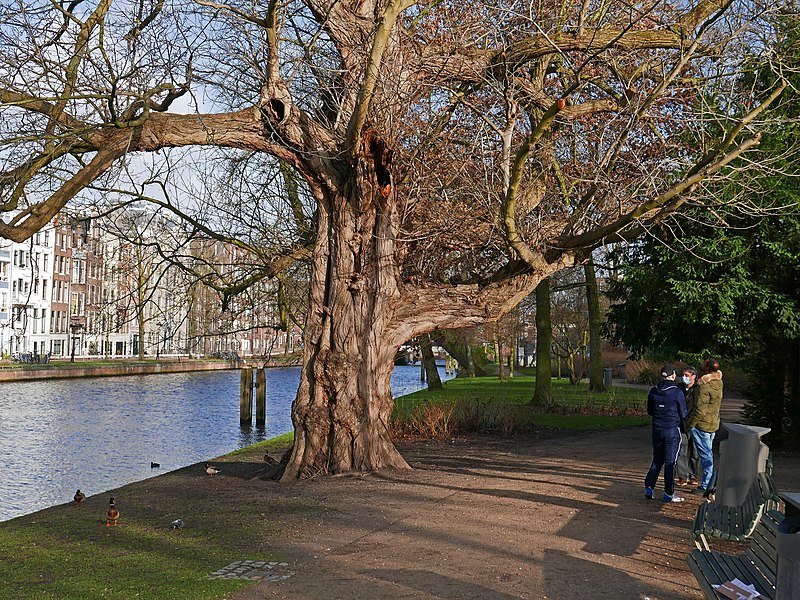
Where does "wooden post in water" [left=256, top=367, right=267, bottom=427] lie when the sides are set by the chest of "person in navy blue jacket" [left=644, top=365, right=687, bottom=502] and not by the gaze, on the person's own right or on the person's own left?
on the person's own left

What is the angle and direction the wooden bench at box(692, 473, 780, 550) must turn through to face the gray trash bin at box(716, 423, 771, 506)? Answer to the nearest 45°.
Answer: approximately 90° to its right

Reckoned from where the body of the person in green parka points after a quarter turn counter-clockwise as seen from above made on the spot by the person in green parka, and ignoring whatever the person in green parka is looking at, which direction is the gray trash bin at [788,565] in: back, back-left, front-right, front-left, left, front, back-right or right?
front-left

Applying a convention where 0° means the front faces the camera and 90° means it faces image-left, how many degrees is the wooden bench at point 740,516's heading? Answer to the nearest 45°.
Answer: approximately 90°

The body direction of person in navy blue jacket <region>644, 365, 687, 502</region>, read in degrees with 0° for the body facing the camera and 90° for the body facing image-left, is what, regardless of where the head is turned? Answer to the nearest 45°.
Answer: approximately 225°

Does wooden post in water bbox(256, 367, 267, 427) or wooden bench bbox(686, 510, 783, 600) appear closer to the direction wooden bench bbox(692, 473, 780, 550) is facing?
the wooden post in water

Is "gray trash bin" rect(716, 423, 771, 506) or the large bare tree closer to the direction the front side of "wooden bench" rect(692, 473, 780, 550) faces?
the large bare tree

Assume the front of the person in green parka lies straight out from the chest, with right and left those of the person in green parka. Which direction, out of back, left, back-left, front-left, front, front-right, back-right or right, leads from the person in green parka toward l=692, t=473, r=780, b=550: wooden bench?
back-left

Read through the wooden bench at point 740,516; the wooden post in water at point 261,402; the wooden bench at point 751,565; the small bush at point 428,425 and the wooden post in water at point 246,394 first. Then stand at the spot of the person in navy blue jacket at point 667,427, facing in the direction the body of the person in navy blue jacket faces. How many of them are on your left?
3

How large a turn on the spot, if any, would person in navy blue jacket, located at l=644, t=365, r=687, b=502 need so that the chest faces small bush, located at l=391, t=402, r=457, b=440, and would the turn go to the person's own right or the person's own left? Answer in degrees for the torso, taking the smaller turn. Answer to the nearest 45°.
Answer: approximately 90° to the person's own left

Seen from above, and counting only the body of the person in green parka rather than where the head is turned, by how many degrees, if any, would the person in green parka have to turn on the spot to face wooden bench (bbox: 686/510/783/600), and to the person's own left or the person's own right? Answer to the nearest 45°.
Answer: approximately 135° to the person's own left

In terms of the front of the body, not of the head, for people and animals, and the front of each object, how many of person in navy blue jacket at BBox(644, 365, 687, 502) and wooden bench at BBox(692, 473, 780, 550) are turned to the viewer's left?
1

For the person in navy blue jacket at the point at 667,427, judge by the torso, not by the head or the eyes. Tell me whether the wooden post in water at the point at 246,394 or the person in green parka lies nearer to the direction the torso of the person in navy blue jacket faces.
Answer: the person in green parka

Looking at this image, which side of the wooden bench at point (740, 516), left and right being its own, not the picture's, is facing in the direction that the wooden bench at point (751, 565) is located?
left
